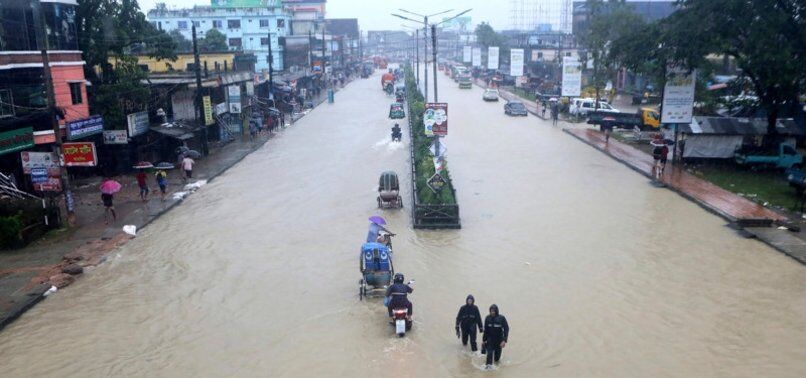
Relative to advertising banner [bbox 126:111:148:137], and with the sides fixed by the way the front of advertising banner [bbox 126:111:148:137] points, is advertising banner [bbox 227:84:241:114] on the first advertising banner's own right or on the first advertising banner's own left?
on the first advertising banner's own left

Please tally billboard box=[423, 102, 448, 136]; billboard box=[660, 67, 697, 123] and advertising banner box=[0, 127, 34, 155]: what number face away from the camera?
0

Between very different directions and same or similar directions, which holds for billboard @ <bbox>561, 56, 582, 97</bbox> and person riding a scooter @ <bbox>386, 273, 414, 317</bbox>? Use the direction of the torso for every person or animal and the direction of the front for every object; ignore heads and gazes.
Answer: very different directions

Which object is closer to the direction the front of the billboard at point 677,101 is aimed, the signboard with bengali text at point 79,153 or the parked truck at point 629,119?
the signboard with bengali text

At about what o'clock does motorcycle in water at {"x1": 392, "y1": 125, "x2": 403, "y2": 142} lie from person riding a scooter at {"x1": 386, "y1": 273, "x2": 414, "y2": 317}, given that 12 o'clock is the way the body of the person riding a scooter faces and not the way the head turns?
The motorcycle in water is roughly at 12 o'clock from the person riding a scooter.

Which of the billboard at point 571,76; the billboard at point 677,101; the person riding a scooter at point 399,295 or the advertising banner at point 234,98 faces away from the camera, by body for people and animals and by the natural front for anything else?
the person riding a scooter

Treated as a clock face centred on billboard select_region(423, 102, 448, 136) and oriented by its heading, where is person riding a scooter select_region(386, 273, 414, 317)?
The person riding a scooter is roughly at 12 o'clock from the billboard.

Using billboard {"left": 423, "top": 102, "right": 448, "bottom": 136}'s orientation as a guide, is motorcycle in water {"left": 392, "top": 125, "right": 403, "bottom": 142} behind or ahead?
behind

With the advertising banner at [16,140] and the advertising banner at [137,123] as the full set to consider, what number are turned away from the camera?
0

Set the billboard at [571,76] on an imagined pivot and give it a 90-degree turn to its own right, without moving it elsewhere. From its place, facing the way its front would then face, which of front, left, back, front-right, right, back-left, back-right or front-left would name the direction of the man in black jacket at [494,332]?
left

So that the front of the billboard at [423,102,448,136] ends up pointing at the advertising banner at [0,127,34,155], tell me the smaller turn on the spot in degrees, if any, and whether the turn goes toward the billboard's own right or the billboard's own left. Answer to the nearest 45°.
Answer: approximately 90° to the billboard's own right

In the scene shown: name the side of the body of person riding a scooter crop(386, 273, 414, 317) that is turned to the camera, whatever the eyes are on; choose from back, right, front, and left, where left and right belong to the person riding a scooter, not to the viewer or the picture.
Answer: back

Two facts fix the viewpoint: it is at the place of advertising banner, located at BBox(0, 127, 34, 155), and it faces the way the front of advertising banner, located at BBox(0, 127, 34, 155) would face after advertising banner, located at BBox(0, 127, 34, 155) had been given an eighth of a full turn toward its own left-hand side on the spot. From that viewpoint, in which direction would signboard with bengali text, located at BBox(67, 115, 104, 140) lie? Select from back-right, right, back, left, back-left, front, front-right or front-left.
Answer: front-left

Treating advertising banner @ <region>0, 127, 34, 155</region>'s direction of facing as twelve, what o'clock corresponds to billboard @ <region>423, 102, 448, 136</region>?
The billboard is roughly at 11 o'clock from the advertising banner.

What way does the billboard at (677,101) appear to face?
toward the camera

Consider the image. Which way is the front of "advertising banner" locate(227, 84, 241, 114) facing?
toward the camera

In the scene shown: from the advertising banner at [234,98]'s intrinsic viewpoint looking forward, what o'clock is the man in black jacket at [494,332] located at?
The man in black jacket is roughly at 12 o'clock from the advertising banner.
